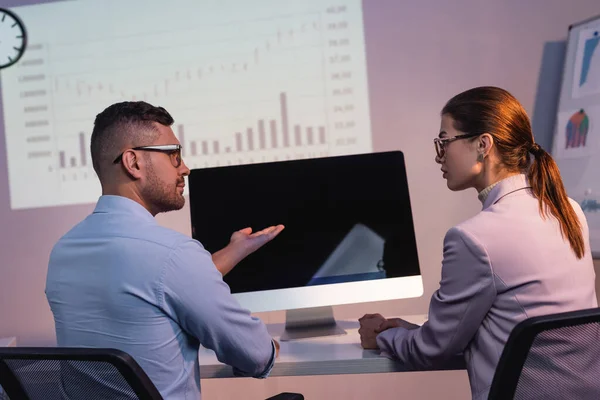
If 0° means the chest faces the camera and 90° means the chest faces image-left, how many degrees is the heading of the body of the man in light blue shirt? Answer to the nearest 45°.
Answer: approximately 225°

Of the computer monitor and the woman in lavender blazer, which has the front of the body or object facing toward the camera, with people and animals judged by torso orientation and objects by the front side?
the computer monitor

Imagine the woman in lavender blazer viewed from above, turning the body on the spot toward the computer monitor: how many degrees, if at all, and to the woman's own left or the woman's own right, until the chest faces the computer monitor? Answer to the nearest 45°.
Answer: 0° — they already face it

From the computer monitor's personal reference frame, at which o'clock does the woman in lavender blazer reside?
The woman in lavender blazer is roughly at 11 o'clock from the computer monitor.

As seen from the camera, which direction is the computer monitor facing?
toward the camera

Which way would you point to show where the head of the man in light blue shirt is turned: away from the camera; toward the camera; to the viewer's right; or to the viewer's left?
to the viewer's right

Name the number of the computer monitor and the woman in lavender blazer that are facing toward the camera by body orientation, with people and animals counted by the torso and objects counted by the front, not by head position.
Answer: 1

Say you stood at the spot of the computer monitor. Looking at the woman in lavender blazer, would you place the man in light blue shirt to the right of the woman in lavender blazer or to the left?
right

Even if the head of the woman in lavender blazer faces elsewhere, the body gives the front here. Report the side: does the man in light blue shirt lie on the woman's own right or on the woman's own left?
on the woman's own left

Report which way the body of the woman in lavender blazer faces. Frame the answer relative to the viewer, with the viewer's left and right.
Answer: facing away from the viewer and to the left of the viewer

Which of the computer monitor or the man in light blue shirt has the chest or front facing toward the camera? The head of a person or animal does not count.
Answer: the computer monitor

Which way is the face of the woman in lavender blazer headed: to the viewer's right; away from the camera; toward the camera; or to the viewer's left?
to the viewer's left

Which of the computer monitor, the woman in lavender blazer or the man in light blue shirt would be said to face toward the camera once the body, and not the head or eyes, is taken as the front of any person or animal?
the computer monitor
